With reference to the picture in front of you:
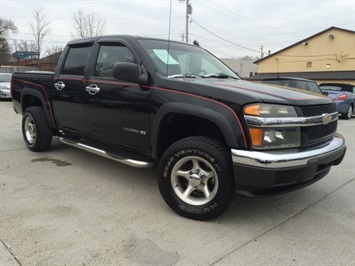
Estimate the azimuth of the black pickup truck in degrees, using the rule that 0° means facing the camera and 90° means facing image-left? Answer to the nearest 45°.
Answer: approximately 315°
